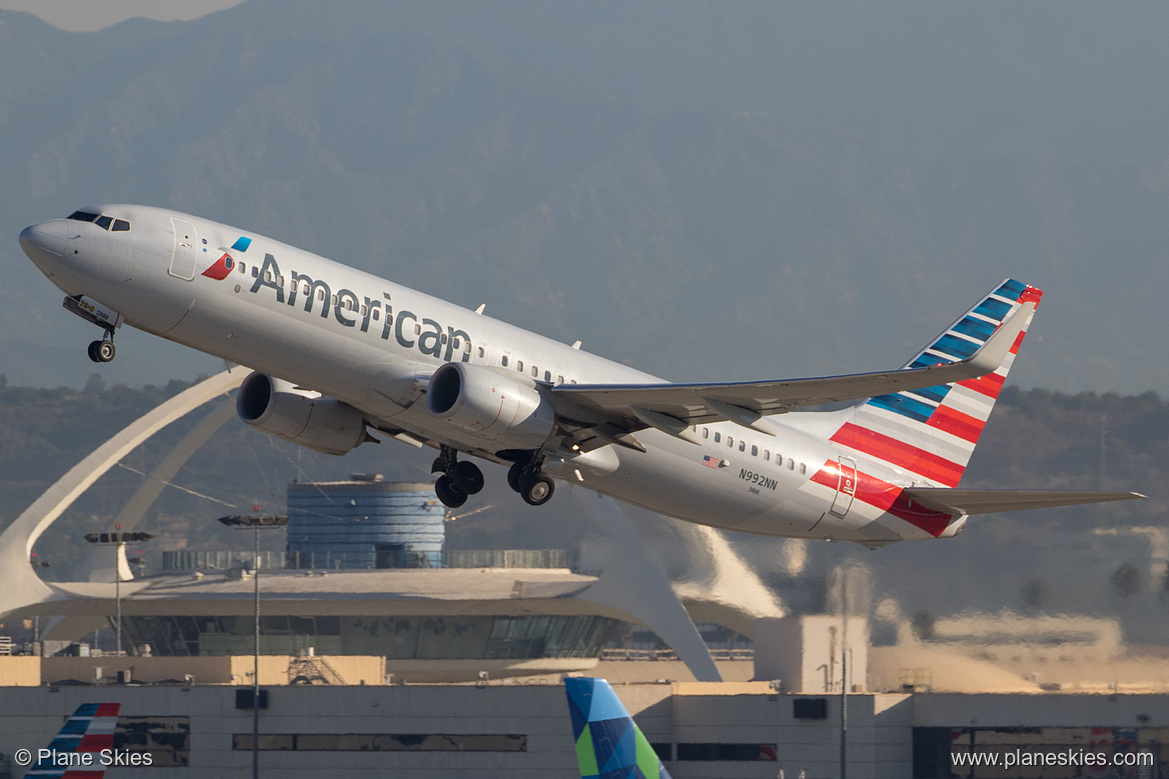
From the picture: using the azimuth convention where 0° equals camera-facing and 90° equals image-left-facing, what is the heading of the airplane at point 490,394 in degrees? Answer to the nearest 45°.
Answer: approximately 45°
